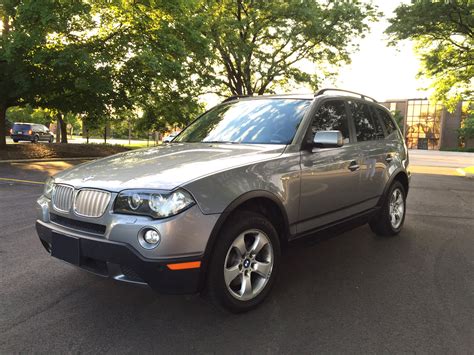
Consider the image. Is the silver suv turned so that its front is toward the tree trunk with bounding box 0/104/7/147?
no

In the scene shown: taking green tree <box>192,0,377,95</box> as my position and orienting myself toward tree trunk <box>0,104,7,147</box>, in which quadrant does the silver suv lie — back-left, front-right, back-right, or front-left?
front-left

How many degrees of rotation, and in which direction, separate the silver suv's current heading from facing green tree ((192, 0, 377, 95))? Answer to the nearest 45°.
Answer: approximately 135° to its right

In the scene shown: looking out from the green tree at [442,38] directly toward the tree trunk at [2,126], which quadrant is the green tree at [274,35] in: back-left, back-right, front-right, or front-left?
front-right

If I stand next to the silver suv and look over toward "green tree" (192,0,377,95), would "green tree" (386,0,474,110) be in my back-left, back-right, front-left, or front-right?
front-right

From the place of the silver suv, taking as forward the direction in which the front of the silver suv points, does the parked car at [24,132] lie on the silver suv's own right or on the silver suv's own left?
on the silver suv's own right

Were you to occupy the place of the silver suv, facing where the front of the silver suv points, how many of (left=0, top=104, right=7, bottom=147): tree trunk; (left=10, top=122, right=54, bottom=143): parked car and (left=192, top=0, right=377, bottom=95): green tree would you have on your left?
0

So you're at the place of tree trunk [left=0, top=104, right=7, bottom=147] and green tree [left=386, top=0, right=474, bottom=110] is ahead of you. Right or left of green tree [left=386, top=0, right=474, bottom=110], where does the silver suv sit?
right

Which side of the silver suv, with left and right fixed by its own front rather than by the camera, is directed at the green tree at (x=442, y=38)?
back

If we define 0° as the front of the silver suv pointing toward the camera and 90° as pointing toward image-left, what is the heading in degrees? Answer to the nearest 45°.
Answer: approximately 45°
